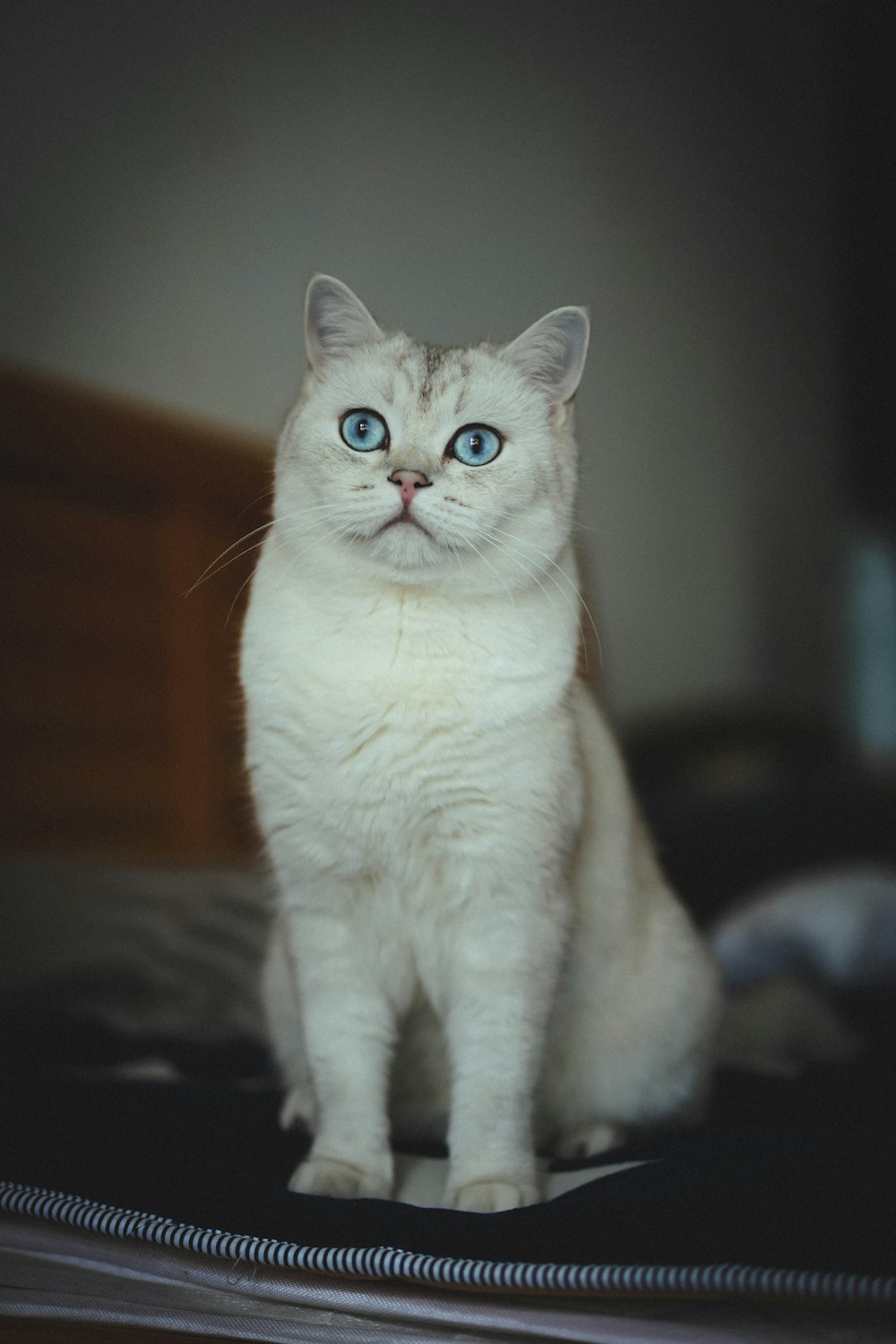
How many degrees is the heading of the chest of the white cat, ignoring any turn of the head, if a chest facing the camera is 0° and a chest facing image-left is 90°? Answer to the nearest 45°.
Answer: approximately 0°
